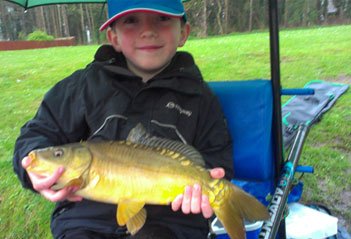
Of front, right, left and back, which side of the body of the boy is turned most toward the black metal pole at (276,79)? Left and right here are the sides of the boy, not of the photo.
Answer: left

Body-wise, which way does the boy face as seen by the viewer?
toward the camera
